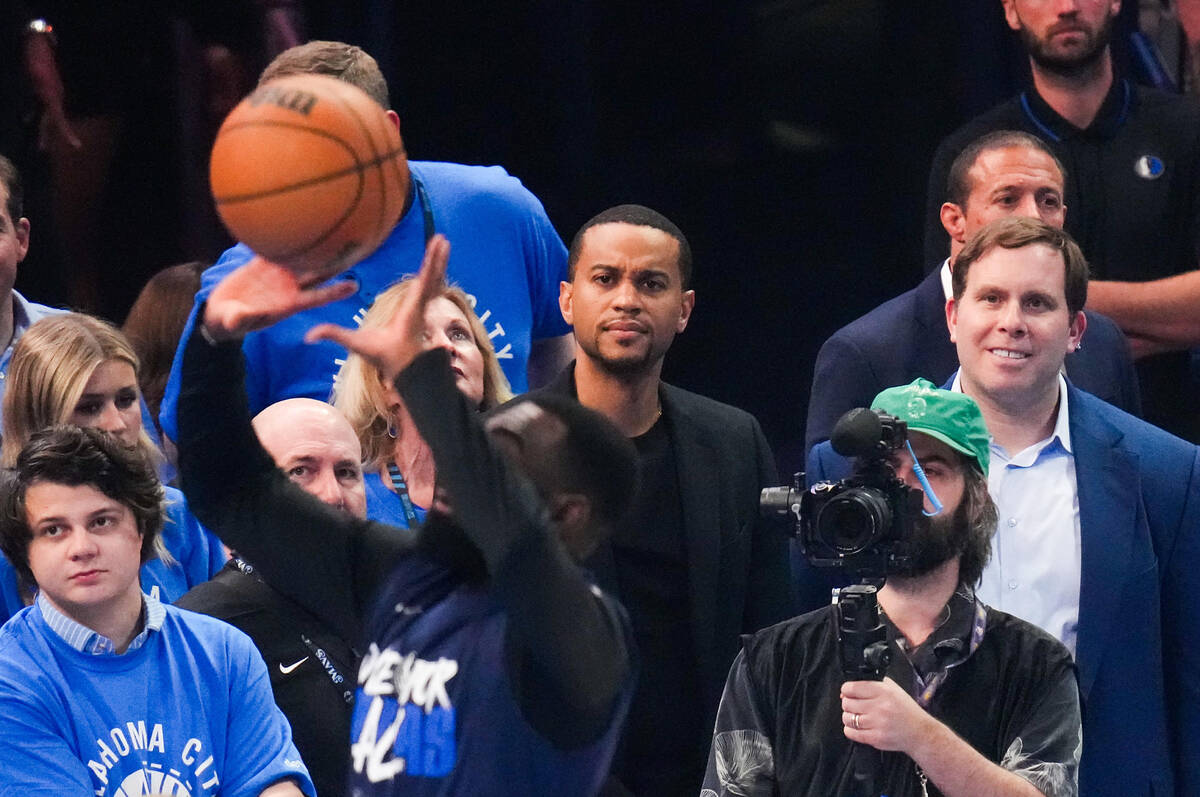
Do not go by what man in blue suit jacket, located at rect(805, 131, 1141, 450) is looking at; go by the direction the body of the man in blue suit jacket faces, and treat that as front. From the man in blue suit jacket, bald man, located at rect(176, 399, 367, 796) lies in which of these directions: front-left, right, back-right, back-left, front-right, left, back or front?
right

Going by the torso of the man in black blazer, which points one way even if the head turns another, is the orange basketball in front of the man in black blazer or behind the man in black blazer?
in front

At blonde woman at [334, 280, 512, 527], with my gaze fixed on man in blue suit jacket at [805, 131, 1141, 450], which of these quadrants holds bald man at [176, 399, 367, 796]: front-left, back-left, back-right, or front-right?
back-right

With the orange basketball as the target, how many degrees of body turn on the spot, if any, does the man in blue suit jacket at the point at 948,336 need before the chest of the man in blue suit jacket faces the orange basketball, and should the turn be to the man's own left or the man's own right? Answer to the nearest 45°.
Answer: approximately 90° to the man's own right

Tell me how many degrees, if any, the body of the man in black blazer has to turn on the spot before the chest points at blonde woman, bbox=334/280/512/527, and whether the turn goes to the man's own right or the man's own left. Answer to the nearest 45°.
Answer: approximately 90° to the man's own right

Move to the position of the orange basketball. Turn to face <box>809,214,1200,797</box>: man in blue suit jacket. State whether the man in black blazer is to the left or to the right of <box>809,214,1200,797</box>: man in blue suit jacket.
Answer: left

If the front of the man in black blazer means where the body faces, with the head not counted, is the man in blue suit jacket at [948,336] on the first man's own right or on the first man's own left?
on the first man's own left

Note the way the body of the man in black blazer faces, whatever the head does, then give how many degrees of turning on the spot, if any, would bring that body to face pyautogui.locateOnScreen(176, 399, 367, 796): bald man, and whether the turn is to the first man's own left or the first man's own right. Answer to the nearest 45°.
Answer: approximately 45° to the first man's own right

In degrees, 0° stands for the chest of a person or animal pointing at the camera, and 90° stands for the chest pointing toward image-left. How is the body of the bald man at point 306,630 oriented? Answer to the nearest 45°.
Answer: approximately 315°

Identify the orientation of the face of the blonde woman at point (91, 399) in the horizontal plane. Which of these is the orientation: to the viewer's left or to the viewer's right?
to the viewer's right

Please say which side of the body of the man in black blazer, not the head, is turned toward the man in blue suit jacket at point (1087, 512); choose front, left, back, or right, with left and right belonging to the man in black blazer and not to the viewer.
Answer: left

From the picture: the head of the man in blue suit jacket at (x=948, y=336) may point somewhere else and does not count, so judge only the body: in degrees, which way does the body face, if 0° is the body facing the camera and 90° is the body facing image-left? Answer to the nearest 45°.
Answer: approximately 315°
